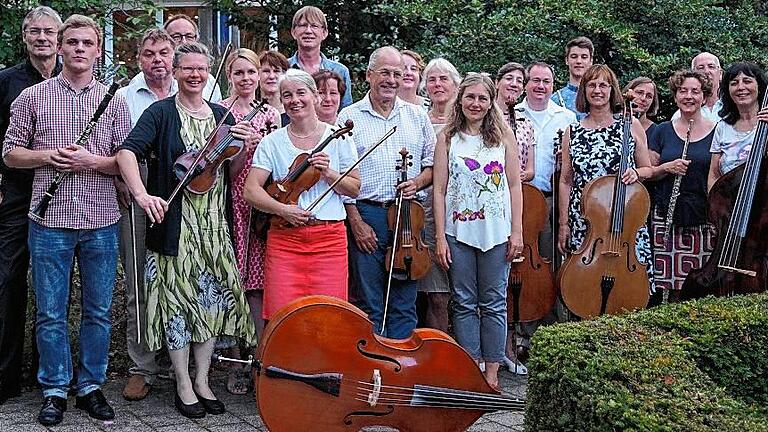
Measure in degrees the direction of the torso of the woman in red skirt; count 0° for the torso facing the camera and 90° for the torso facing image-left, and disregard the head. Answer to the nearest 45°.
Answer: approximately 0°

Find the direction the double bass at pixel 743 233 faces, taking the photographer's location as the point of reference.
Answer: facing the viewer and to the left of the viewer

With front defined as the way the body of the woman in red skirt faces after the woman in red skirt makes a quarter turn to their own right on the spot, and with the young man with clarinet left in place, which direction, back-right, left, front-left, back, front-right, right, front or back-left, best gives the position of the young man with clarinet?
front

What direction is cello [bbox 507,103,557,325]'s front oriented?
toward the camera

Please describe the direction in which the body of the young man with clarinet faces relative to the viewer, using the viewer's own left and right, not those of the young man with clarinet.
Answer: facing the viewer

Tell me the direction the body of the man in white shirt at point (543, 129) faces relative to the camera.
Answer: toward the camera
